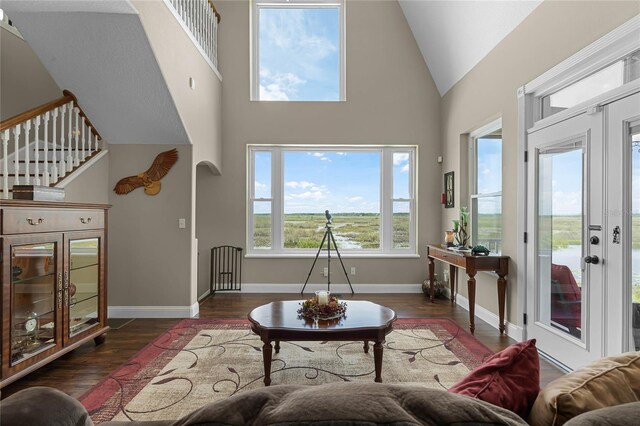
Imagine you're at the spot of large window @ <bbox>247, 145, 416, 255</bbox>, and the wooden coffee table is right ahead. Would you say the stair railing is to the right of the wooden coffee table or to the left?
right

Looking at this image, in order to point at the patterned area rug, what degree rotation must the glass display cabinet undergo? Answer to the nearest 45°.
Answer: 0° — it already faces it

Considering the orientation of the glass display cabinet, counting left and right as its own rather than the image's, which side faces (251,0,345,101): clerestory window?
left

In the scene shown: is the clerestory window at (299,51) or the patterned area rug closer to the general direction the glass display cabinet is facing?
the patterned area rug

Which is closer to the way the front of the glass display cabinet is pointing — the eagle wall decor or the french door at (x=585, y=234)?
the french door

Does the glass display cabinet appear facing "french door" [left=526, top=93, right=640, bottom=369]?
yes

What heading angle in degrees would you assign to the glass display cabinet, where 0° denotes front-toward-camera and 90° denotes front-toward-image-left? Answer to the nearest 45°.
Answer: approximately 315°
